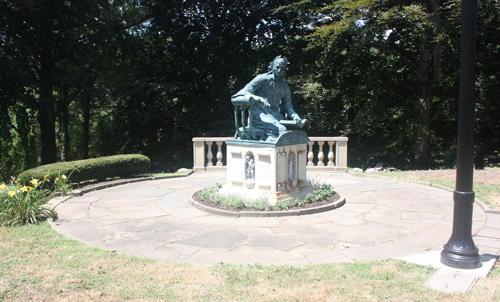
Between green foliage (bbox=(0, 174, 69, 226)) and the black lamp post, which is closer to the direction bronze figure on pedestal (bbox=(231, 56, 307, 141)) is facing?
the black lamp post

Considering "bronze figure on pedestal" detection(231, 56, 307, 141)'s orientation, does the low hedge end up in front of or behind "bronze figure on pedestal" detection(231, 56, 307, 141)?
behind

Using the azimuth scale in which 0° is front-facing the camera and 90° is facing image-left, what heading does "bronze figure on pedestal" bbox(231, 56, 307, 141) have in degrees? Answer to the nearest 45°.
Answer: approximately 315°

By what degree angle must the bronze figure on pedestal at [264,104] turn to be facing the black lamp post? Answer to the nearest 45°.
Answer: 0° — it already faces it
